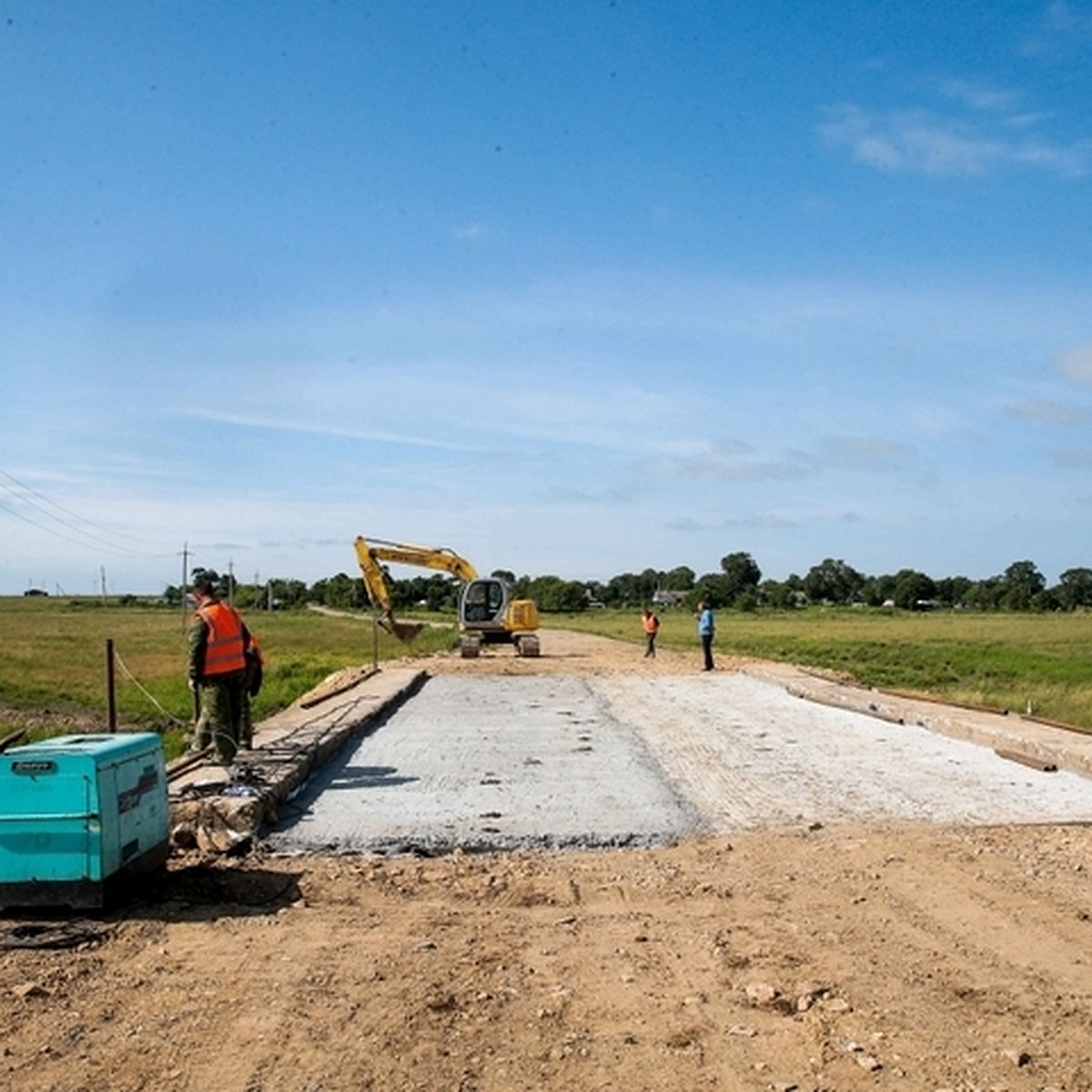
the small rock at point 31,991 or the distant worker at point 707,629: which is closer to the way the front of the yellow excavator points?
the small rock

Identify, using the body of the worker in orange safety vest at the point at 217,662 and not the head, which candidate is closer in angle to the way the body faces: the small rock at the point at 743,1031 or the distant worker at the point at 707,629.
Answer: the distant worker

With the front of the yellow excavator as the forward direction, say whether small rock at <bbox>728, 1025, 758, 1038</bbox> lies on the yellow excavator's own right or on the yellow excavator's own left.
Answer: on the yellow excavator's own left

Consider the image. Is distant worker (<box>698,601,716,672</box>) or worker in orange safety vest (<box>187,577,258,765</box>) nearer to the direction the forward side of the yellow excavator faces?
the worker in orange safety vest
